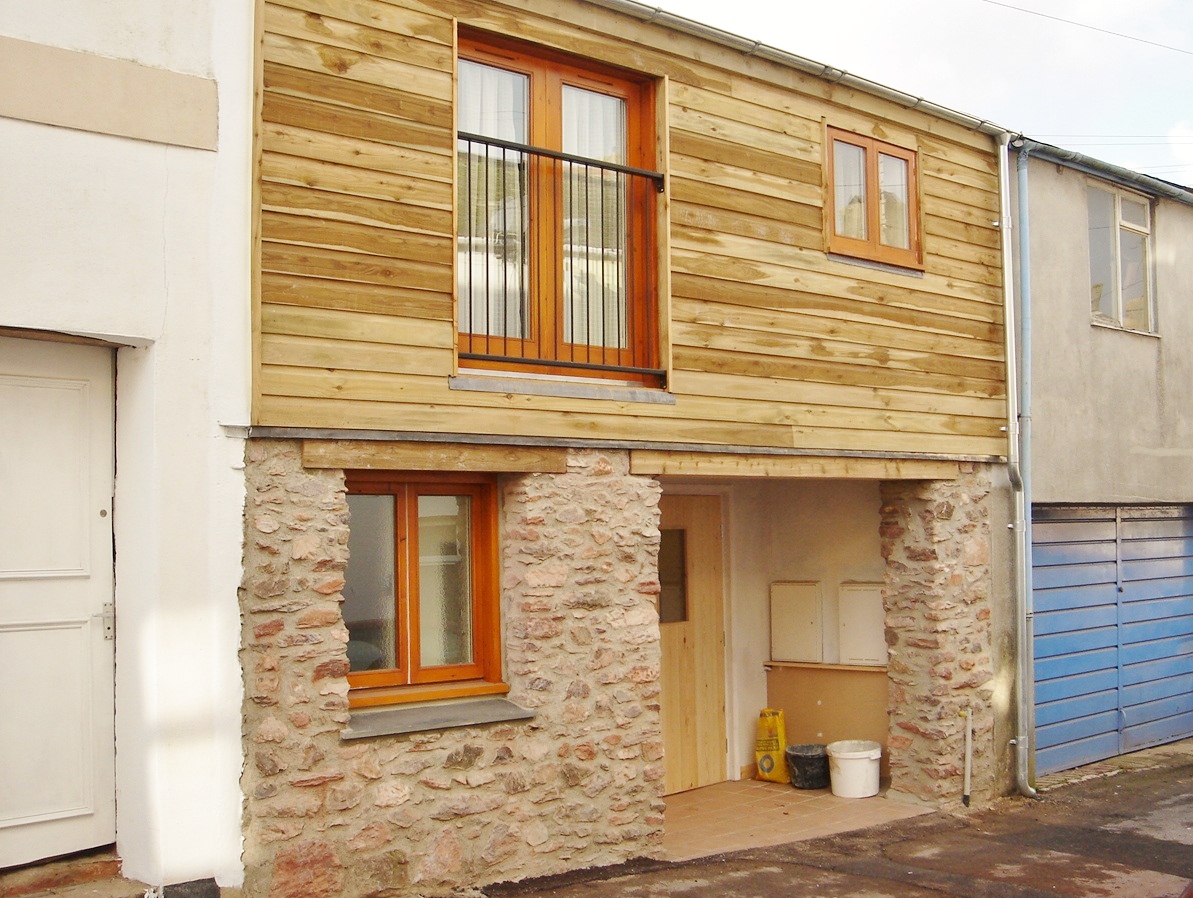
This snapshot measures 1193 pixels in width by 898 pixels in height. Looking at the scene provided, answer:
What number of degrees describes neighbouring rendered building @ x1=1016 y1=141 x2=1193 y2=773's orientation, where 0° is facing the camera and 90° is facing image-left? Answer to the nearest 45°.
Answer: approximately 315°

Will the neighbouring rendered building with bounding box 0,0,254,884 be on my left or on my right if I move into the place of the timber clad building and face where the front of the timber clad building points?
on my right

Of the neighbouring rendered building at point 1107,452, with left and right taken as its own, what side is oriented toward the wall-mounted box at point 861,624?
right

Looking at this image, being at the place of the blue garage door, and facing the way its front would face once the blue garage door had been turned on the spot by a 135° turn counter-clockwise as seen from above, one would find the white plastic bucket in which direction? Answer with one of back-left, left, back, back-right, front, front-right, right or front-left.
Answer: back-left

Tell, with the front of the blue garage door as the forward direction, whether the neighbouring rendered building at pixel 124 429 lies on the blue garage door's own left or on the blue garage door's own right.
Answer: on the blue garage door's own right

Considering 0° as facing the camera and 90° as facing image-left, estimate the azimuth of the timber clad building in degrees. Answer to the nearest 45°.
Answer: approximately 315°

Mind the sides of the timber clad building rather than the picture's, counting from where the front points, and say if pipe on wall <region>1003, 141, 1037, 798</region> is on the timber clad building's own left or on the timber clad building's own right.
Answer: on the timber clad building's own left

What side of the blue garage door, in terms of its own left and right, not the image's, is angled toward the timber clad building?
right
